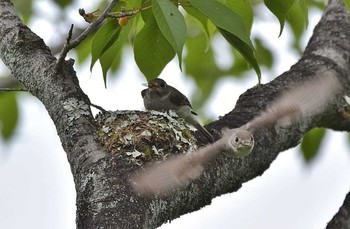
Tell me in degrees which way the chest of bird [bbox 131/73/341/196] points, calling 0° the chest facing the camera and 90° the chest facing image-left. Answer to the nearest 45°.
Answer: approximately 0°

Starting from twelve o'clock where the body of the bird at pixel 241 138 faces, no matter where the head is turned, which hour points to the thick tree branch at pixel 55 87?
The thick tree branch is roughly at 2 o'clock from the bird.
